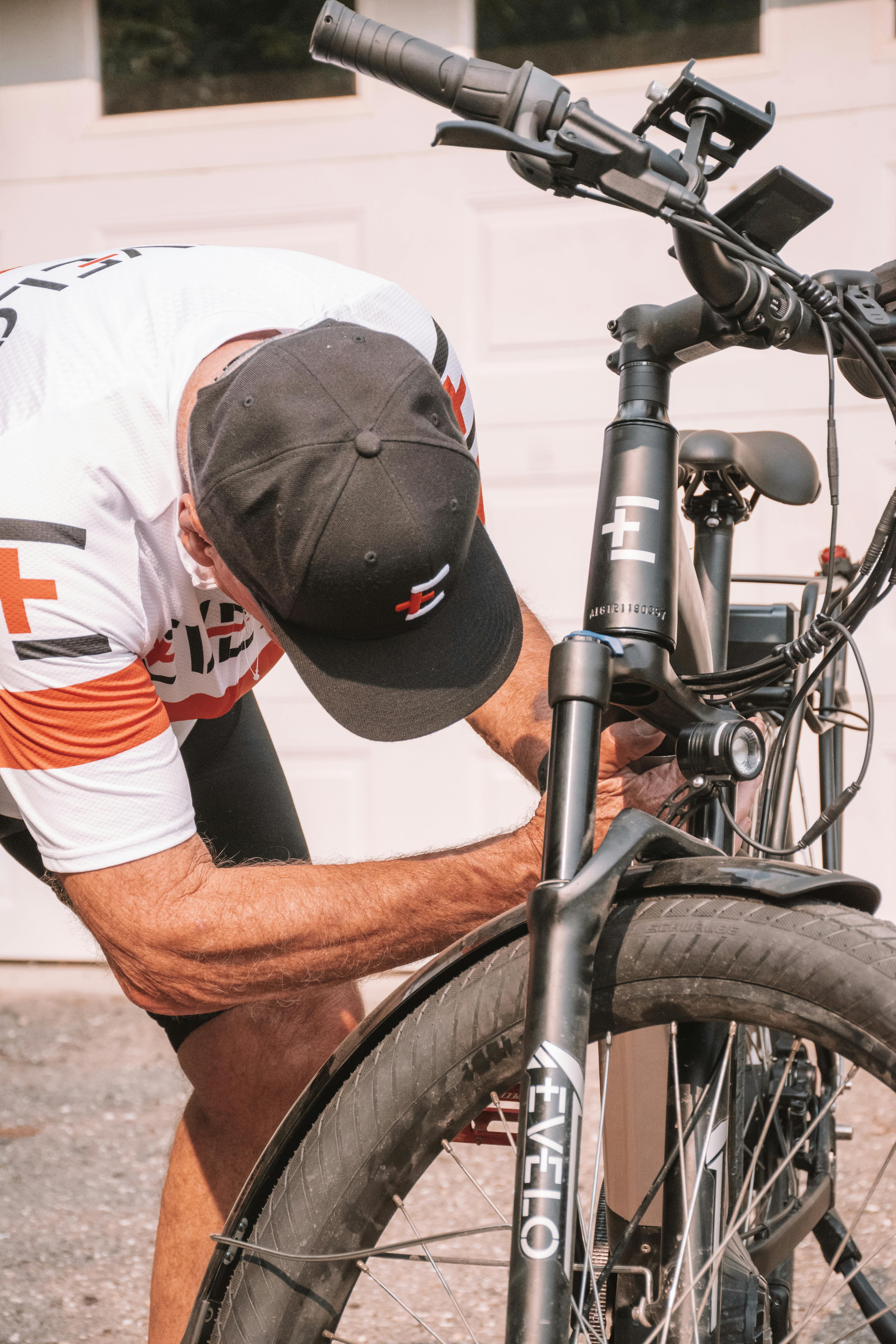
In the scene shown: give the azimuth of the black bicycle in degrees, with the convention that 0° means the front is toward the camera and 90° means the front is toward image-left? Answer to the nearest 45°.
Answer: approximately 0°
